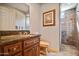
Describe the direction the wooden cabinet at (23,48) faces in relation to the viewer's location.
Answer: facing the viewer and to the right of the viewer

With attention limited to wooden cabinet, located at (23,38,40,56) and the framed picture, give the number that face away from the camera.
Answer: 0

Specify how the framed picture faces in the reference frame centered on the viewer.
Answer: facing the viewer and to the left of the viewer
